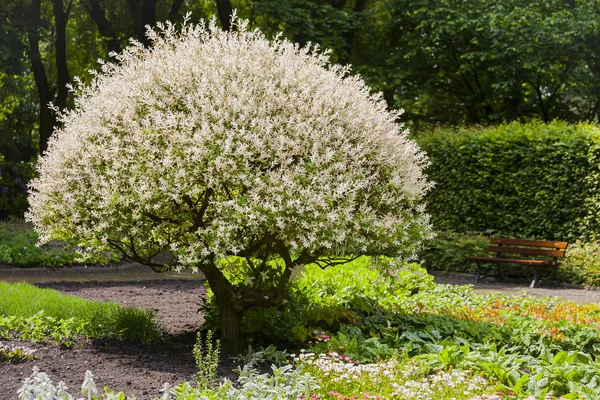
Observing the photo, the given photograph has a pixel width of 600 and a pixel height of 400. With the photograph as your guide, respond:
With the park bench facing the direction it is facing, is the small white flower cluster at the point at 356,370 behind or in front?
in front

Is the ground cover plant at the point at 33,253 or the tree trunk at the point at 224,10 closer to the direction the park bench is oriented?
the ground cover plant

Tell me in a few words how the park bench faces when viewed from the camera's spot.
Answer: facing the viewer and to the left of the viewer

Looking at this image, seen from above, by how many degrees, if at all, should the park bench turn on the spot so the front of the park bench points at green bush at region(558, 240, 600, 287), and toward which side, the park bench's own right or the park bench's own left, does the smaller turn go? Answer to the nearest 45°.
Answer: approximately 135° to the park bench's own left

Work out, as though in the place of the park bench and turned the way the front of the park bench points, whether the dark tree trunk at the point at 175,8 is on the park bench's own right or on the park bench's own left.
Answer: on the park bench's own right

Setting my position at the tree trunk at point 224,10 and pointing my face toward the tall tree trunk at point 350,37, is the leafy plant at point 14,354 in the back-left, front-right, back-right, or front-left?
back-right

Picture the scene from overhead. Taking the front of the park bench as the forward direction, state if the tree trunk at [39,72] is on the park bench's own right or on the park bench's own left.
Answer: on the park bench's own right

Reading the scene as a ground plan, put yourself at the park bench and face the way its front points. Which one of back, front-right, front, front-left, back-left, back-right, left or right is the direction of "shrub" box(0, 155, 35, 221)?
front-right

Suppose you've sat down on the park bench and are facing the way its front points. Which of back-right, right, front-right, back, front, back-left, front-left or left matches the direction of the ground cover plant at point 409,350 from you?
front-left

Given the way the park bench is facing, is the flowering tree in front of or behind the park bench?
in front
